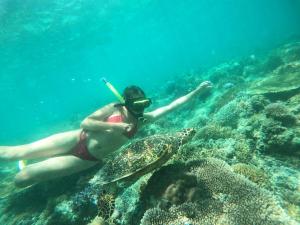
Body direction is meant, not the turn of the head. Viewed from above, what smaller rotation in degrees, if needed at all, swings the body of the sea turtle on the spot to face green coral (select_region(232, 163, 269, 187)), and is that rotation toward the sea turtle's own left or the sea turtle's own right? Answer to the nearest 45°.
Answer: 0° — it already faces it

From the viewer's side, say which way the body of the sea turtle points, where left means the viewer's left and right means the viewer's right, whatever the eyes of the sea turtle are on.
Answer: facing to the right of the viewer

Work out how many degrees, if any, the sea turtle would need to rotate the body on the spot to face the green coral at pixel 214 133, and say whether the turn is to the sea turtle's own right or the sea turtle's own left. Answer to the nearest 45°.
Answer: approximately 45° to the sea turtle's own left
